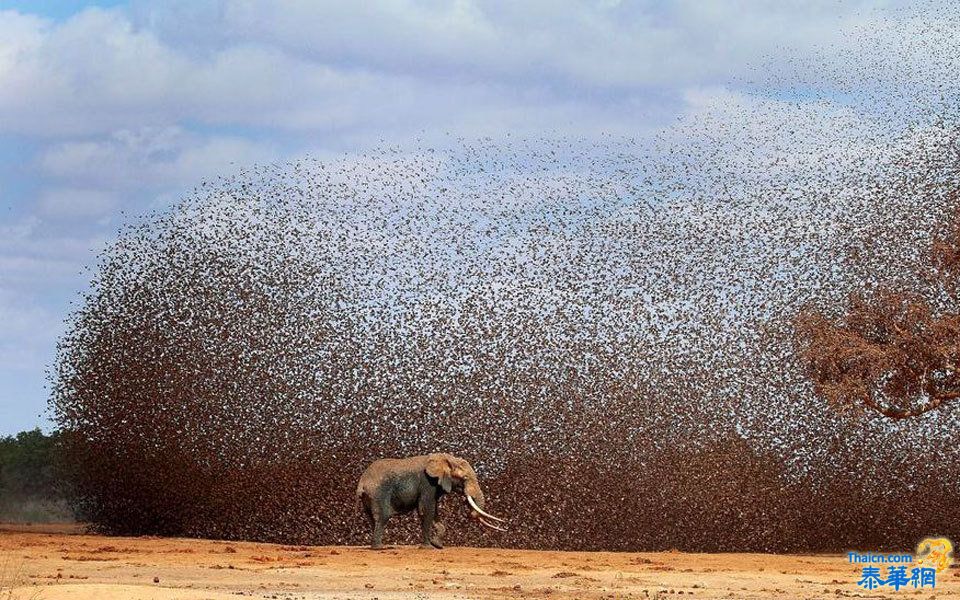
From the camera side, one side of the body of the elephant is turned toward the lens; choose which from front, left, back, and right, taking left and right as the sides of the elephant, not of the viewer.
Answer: right
